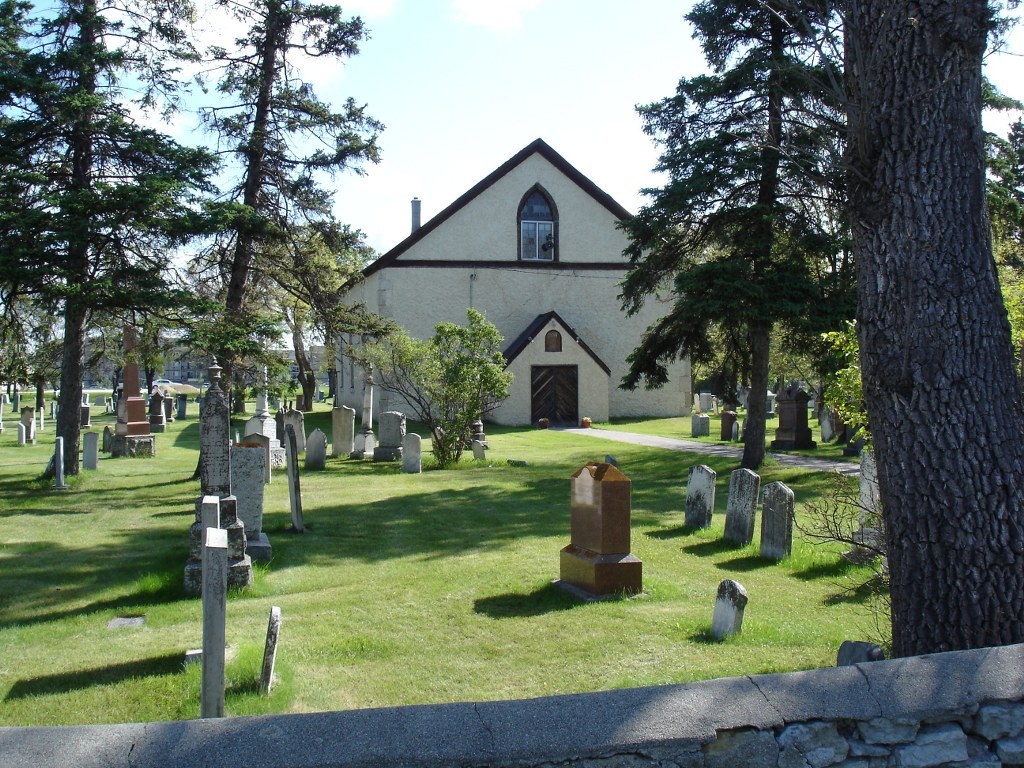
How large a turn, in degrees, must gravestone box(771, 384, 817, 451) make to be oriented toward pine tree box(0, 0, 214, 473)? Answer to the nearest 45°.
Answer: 0° — it already faces it

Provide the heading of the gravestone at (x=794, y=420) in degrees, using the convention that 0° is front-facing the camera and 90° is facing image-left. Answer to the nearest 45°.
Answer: approximately 45°

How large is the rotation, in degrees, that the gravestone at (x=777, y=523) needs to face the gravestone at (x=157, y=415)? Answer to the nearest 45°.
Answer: approximately 90° to its right

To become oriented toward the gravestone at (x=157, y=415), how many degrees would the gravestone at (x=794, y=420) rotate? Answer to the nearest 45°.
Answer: approximately 45° to its right

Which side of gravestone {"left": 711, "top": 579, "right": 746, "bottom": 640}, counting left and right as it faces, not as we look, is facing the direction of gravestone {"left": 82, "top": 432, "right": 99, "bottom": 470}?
right

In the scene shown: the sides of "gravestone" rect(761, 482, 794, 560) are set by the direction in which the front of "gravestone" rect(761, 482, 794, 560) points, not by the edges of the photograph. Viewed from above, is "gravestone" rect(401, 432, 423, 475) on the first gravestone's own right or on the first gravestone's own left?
on the first gravestone's own right

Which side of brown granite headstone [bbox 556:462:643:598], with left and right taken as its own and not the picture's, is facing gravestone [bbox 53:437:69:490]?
right

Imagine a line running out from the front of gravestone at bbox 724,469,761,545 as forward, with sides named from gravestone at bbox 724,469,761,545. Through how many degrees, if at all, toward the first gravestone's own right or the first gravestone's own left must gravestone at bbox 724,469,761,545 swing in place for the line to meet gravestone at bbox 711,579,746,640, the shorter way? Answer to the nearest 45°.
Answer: approximately 45° to the first gravestone's own left
